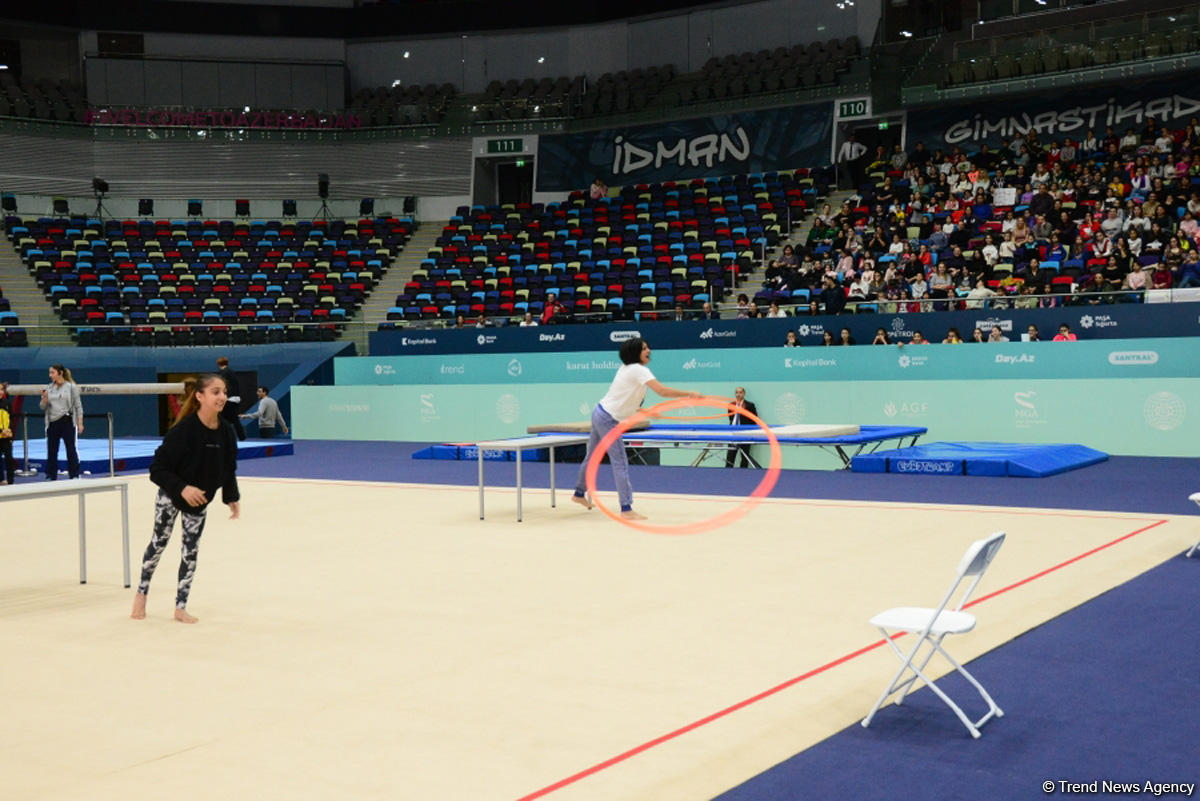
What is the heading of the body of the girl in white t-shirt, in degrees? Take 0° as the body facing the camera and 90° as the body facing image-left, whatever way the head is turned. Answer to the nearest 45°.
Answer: approximately 270°

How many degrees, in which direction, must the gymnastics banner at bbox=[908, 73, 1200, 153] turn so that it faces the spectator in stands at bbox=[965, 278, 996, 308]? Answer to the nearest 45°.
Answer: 0° — it already faces them

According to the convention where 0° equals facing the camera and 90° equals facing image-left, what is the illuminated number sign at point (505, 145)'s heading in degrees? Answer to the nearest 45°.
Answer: approximately 0°

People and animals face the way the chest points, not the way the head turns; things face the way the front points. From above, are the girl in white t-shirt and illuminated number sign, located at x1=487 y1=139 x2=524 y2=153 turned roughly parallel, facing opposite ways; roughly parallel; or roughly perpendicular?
roughly perpendicular

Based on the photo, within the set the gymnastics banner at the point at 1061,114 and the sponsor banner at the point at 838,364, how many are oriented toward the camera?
2

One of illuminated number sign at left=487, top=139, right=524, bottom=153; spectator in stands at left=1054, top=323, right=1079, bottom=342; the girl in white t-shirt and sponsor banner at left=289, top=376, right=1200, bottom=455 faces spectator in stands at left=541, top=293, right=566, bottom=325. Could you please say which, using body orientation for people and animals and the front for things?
the illuminated number sign

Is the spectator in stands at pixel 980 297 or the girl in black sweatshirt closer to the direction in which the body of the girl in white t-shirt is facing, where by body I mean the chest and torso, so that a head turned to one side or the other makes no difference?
the spectator in stands

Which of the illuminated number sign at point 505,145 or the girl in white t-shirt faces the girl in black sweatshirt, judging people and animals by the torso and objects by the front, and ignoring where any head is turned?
the illuminated number sign

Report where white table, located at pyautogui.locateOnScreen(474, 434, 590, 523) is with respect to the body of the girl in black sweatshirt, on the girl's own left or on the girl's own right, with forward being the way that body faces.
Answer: on the girl's own left
